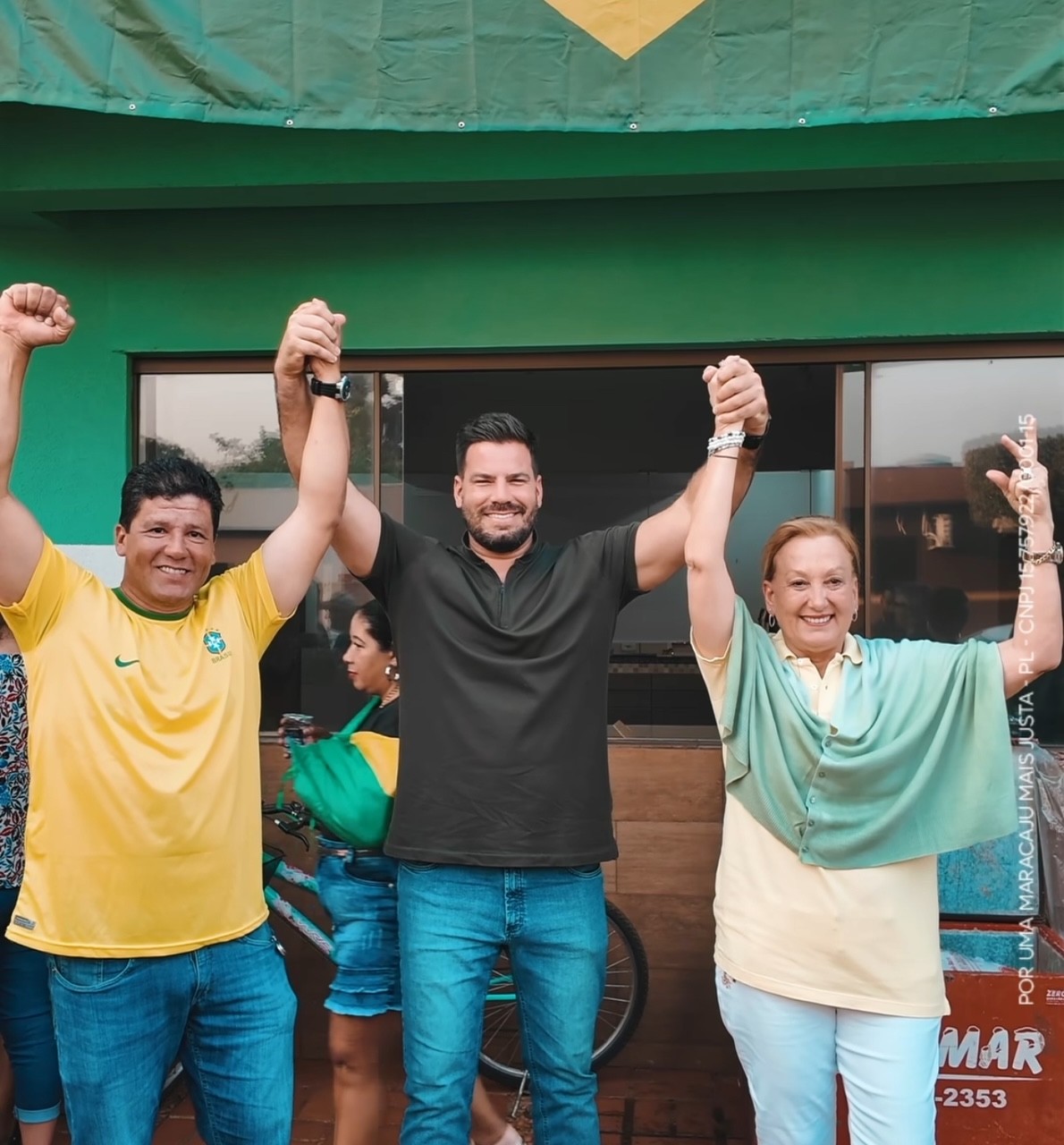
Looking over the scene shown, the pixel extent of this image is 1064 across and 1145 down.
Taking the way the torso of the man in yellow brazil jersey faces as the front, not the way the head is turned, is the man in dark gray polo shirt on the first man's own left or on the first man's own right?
on the first man's own left

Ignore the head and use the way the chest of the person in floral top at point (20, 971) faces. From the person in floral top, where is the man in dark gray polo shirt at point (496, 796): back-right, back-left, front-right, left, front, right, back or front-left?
front-left

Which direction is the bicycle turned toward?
to the viewer's left

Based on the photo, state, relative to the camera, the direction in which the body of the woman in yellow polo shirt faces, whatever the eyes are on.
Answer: toward the camera

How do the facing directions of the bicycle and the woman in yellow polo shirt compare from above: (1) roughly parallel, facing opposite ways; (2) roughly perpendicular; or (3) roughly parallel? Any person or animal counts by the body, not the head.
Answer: roughly perpendicular

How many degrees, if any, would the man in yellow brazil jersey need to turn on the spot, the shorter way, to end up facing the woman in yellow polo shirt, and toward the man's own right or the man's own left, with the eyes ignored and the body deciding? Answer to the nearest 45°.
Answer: approximately 90° to the man's own left

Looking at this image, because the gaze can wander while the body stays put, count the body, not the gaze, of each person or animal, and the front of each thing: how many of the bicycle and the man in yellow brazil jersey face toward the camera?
1

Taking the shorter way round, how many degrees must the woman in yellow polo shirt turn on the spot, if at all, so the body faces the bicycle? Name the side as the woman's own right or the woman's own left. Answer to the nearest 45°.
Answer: approximately 135° to the woman's own right

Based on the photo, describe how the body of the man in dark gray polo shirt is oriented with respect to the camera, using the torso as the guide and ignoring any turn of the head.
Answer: toward the camera

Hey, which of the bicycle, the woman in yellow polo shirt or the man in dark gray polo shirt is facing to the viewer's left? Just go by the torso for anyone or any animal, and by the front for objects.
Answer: the bicycle

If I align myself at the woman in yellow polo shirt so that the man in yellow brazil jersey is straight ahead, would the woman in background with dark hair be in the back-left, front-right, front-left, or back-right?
front-right

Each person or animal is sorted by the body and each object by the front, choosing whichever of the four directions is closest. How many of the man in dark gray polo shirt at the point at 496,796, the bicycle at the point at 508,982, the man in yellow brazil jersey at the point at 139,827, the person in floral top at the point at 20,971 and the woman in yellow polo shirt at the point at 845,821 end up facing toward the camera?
4

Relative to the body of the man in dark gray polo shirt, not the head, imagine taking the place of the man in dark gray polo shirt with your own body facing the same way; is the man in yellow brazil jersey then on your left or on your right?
on your right

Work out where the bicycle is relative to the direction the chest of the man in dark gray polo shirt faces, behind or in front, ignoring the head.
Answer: behind

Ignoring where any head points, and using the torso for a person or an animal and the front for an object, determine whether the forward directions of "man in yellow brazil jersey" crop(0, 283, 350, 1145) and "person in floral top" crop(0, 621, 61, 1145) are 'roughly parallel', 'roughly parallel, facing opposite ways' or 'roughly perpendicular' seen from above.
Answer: roughly parallel
